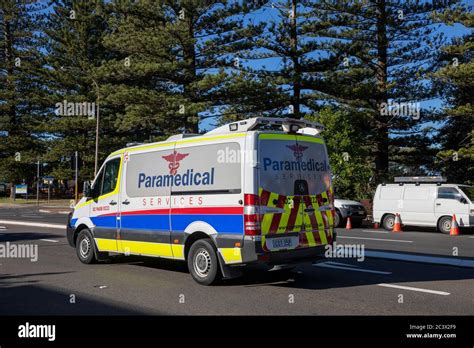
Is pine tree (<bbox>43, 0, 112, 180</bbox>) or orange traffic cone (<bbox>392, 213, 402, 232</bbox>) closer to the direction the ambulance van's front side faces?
the pine tree

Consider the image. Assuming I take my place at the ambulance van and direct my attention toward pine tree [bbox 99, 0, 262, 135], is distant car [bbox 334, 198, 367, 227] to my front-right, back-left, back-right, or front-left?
front-right

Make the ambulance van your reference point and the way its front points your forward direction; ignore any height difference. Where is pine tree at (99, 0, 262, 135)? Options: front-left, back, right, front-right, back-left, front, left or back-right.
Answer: front-right

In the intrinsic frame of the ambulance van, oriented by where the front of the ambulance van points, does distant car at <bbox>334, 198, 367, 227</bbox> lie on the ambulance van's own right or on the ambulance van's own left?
on the ambulance van's own right

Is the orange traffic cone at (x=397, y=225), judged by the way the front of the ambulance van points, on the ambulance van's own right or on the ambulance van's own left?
on the ambulance van's own right

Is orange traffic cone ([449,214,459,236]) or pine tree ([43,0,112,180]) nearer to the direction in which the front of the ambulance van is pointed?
the pine tree

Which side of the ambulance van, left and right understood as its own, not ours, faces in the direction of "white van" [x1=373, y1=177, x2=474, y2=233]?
right

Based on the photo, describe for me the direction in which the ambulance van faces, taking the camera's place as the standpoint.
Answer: facing away from the viewer and to the left of the viewer

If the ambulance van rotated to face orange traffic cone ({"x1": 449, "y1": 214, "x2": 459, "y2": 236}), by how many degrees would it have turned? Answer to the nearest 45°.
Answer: approximately 90° to its right

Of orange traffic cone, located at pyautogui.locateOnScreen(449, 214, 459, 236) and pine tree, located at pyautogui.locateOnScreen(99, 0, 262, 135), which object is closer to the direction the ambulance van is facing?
the pine tree

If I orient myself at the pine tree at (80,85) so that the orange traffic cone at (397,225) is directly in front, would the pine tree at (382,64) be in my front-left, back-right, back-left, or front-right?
front-left

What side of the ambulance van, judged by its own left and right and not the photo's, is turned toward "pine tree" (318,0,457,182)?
right

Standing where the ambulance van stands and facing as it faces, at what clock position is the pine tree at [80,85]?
The pine tree is roughly at 1 o'clock from the ambulance van.
